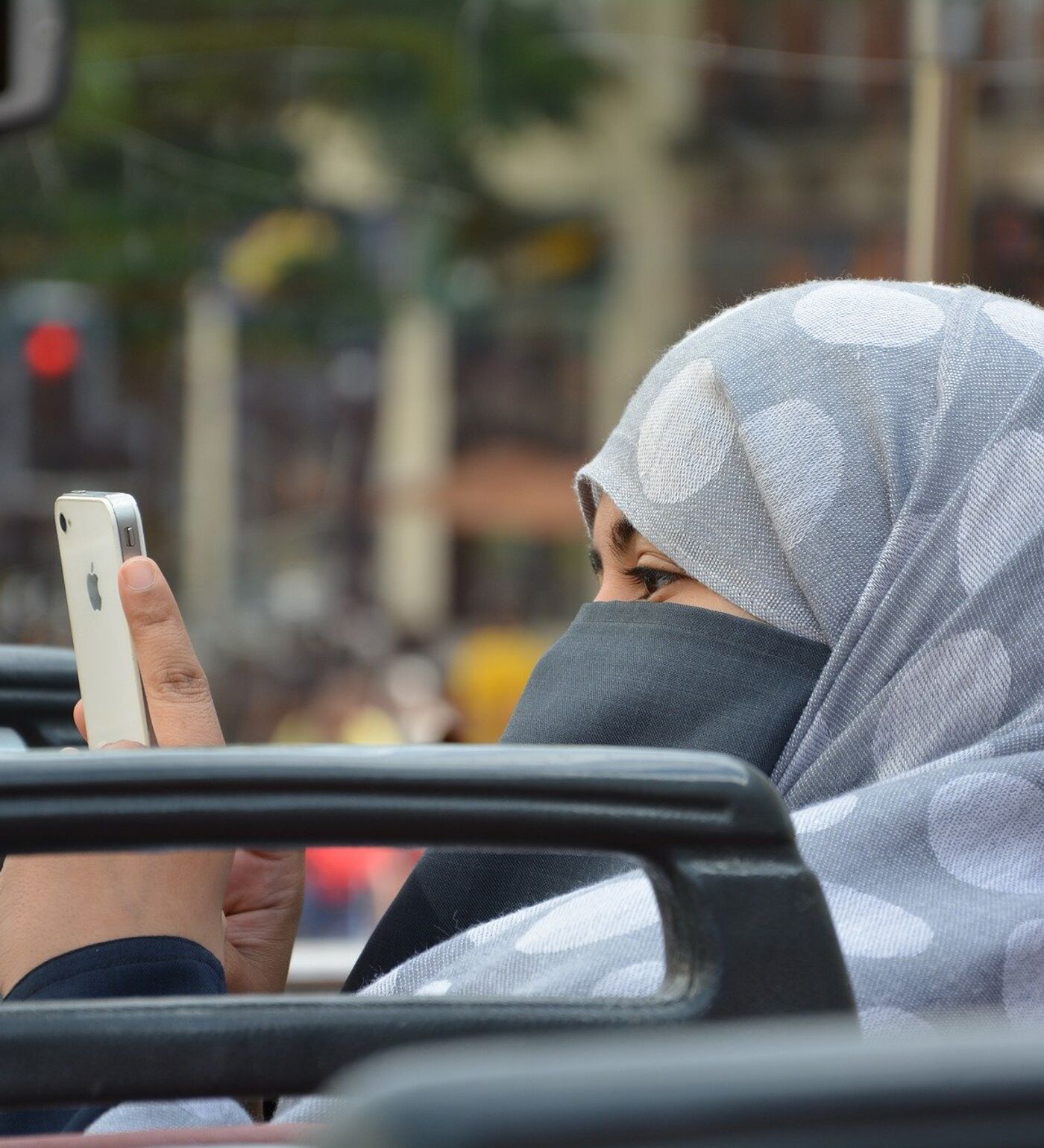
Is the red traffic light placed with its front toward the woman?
yes

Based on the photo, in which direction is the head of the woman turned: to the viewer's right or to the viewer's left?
to the viewer's left

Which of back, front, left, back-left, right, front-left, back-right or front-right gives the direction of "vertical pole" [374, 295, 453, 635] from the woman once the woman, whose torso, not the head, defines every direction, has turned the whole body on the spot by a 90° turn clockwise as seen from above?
front

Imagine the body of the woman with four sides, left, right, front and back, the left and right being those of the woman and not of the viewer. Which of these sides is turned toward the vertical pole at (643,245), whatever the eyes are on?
right

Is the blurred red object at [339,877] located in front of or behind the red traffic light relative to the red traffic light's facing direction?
in front

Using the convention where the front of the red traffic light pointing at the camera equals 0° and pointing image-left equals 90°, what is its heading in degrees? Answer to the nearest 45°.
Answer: approximately 0°

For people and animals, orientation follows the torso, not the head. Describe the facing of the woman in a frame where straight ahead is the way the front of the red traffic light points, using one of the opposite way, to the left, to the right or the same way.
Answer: to the right

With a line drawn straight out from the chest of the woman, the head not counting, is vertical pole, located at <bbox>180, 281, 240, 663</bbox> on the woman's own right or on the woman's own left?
on the woman's own right

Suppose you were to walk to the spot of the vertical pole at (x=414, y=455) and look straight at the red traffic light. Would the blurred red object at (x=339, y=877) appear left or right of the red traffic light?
left

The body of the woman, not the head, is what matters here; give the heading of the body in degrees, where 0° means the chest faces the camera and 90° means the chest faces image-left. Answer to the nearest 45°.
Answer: approximately 90°

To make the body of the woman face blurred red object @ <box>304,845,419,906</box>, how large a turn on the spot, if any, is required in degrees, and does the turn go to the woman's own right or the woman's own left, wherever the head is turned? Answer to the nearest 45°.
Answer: approximately 90° to the woman's own right

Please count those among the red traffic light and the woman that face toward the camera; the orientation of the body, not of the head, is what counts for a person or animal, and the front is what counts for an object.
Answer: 1

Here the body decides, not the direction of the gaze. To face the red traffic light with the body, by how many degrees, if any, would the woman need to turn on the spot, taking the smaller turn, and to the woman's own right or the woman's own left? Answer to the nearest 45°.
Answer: approximately 90° to the woman's own right
